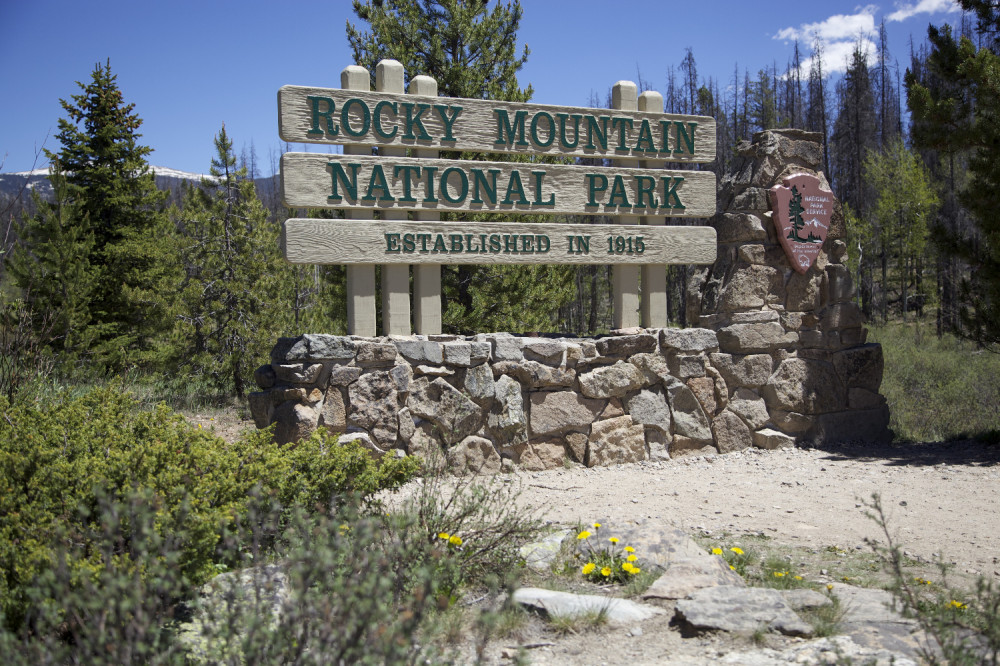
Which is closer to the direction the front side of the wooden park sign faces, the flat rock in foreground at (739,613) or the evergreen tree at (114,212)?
the flat rock in foreground

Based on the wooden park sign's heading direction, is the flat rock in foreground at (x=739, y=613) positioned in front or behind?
in front

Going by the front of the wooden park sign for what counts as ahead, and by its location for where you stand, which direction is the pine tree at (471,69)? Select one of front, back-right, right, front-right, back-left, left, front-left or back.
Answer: back-left

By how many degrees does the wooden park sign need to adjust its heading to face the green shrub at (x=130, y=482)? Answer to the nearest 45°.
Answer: approximately 45° to its right

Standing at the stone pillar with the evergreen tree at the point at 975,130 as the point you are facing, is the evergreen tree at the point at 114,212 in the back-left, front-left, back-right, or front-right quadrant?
back-left

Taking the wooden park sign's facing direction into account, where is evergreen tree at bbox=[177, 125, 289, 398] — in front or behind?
behind

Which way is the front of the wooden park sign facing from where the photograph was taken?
facing the viewer and to the right of the viewer

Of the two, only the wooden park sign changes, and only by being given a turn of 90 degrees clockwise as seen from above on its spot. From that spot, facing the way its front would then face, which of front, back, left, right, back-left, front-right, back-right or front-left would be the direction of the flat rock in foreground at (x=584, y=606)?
front-left

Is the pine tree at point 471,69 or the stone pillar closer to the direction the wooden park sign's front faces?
the stone pillar
